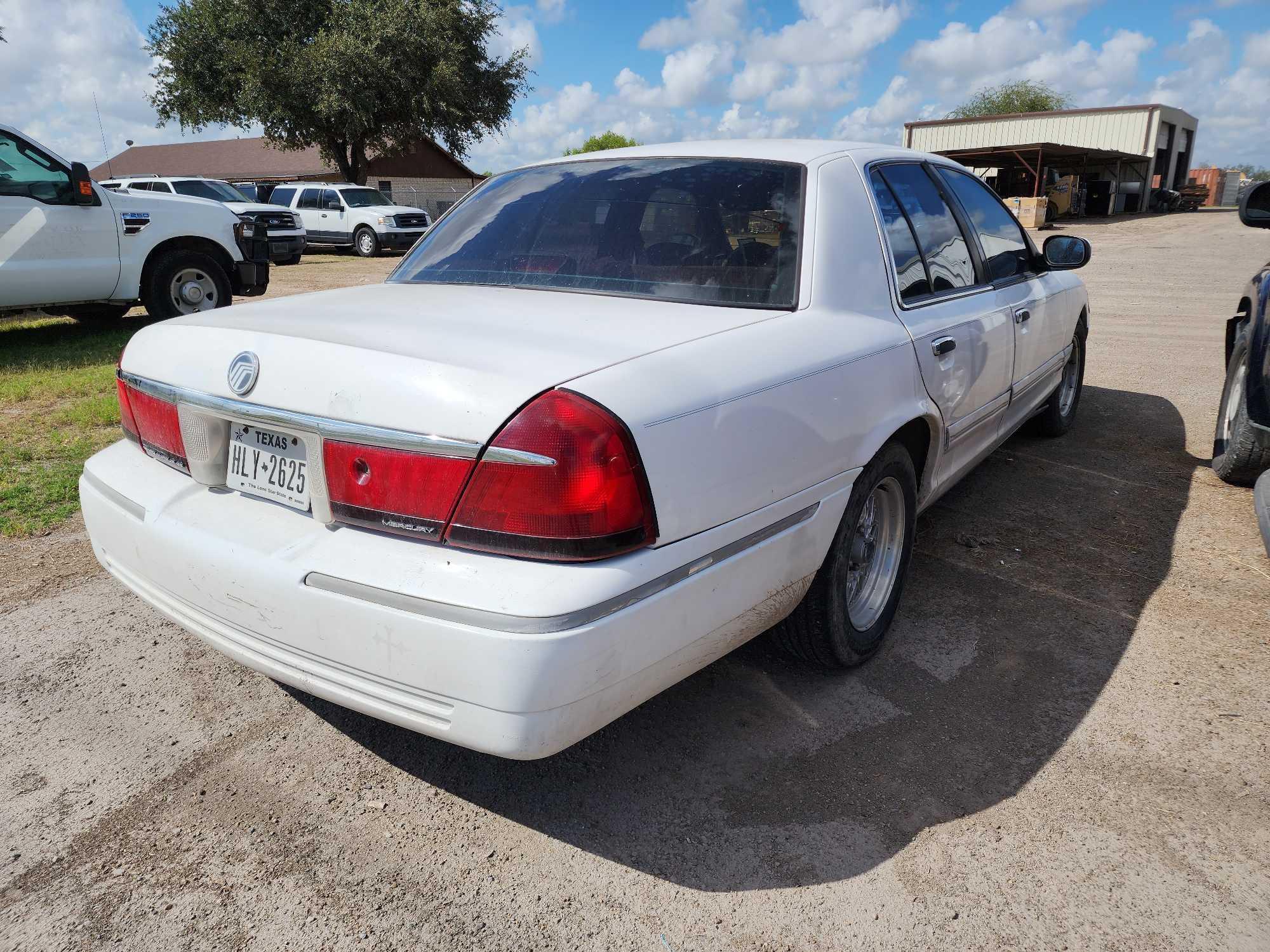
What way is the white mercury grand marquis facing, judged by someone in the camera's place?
facing away from the viewer and to the right of the viewer

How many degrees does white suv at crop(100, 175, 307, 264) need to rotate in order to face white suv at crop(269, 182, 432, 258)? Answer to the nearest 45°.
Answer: approximately 90° to its left

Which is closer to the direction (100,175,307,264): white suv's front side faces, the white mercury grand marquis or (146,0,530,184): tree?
the white mercury grand marquis

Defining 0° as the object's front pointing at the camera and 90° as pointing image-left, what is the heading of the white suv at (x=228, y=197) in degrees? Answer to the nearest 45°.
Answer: approximately 315°

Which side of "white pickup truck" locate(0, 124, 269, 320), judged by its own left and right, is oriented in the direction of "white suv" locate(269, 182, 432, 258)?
left

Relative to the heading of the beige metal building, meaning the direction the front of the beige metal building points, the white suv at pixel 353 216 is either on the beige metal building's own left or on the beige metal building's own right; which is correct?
on the beige metal building's own right
